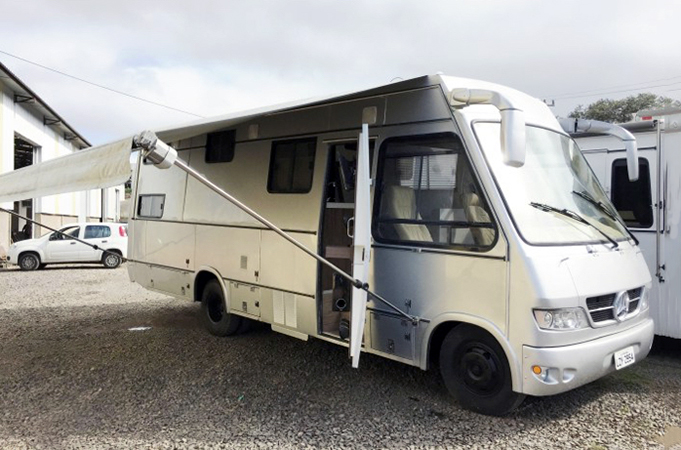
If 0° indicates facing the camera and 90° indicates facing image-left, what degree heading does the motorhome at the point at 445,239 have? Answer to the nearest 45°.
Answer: approximately 315°

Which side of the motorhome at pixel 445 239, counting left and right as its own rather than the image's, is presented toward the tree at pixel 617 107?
left

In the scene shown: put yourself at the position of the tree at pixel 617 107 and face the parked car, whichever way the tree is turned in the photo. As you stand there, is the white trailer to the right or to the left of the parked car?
left

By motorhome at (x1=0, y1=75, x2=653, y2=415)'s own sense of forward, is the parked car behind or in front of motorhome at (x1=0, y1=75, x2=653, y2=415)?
behind

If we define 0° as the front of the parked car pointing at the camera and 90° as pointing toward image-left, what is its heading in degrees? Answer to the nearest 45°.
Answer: approximately 90°

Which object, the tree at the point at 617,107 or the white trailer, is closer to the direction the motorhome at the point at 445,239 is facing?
the white trailer

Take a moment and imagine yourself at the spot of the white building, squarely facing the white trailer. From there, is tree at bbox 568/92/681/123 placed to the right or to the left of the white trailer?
left

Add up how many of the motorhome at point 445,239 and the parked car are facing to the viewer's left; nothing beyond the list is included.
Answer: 1

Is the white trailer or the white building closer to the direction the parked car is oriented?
the white building

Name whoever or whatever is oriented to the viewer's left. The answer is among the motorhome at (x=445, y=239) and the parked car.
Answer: the parked car

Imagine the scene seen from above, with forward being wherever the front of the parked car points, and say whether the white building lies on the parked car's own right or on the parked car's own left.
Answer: on the parked car's own right
